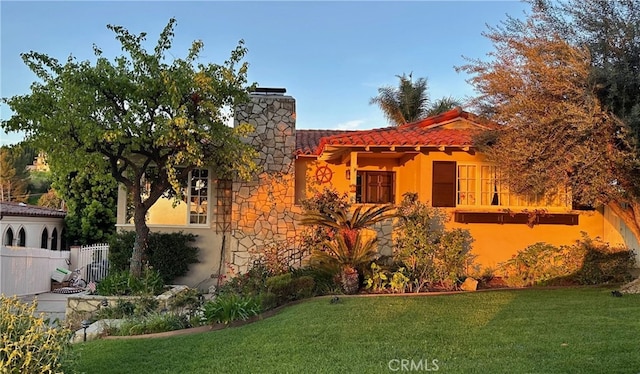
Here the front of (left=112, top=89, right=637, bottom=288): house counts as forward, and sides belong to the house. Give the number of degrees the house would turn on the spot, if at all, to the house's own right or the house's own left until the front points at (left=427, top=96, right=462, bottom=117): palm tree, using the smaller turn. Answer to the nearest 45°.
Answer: approximately 180°

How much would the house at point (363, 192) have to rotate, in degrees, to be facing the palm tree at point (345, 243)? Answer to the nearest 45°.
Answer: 0° — it already faces it

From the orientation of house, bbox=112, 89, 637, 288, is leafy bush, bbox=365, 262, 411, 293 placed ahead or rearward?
ahead

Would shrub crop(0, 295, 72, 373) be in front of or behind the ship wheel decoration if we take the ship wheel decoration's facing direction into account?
in front

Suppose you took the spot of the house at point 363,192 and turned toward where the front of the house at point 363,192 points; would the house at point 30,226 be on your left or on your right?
on your right

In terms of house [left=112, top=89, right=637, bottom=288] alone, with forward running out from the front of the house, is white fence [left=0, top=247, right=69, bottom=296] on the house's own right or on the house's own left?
on the house's own right

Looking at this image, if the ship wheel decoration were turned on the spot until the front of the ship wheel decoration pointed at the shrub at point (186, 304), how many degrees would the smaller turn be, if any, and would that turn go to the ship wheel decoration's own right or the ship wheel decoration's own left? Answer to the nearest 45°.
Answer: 0° — it already faces it

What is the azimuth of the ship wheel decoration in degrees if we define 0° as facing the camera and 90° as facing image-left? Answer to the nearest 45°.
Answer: approximately 0°

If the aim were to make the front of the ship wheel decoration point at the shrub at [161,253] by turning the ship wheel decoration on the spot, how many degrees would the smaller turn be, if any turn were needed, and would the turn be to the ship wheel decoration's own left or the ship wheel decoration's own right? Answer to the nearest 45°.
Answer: approximately 90° to the ship wheel decoration's own right

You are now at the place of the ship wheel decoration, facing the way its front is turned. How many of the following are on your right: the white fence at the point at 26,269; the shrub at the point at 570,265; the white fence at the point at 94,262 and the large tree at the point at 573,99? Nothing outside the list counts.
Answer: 2

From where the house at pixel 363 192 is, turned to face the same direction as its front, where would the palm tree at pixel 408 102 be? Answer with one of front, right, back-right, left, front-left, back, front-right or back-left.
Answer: back

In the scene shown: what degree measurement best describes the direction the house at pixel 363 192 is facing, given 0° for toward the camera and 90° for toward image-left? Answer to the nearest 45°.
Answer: approximately 0°

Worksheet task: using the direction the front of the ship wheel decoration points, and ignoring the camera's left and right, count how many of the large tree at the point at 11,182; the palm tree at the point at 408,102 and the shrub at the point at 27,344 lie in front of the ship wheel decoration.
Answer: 1
